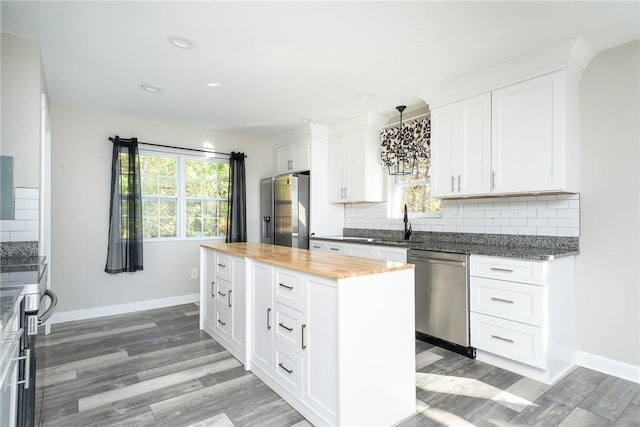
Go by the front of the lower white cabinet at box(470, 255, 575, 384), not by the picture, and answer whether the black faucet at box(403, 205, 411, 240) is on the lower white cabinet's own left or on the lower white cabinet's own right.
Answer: on the lower white cabinet's own right

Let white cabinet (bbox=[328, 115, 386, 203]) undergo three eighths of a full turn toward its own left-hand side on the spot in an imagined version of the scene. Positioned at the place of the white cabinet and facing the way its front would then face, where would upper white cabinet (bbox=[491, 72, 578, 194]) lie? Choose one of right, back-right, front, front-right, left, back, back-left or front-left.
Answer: front-right

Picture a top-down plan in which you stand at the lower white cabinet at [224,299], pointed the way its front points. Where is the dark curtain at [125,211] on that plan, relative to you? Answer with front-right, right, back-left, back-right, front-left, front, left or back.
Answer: right

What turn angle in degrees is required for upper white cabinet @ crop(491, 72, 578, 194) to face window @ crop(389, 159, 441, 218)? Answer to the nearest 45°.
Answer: approximately 90° to its right

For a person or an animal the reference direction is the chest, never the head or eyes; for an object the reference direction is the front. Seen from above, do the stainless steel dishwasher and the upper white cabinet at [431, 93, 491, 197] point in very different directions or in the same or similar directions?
same or similar directions

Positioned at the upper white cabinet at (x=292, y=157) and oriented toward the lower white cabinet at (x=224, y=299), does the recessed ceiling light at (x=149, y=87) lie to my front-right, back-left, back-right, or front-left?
front-right

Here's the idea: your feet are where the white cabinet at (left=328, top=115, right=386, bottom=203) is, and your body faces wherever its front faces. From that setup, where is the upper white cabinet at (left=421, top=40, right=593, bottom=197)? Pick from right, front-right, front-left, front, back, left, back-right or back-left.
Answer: left

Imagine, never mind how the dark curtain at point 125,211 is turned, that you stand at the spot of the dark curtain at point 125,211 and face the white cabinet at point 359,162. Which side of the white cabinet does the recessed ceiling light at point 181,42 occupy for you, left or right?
right

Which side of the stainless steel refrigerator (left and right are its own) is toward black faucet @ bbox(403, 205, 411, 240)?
left

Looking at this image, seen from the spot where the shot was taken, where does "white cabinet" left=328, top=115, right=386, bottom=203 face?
facing the viewer and to the left of the viewer

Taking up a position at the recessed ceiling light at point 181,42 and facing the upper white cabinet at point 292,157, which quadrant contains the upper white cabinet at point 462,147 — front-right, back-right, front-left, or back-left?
front-right
